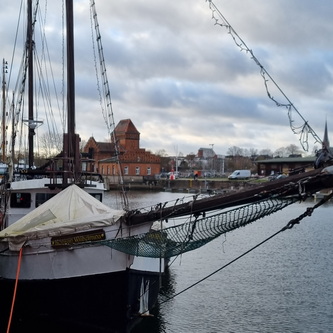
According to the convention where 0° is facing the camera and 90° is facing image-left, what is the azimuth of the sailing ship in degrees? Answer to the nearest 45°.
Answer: approximately 315°
